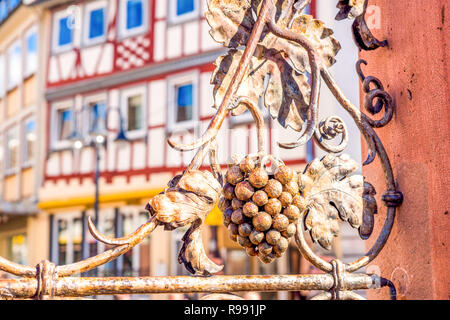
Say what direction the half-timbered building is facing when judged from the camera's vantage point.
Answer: facing the viewer and to the left of the viewer

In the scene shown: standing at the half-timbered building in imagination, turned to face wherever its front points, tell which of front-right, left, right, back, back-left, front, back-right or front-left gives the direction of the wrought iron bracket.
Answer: front-left
